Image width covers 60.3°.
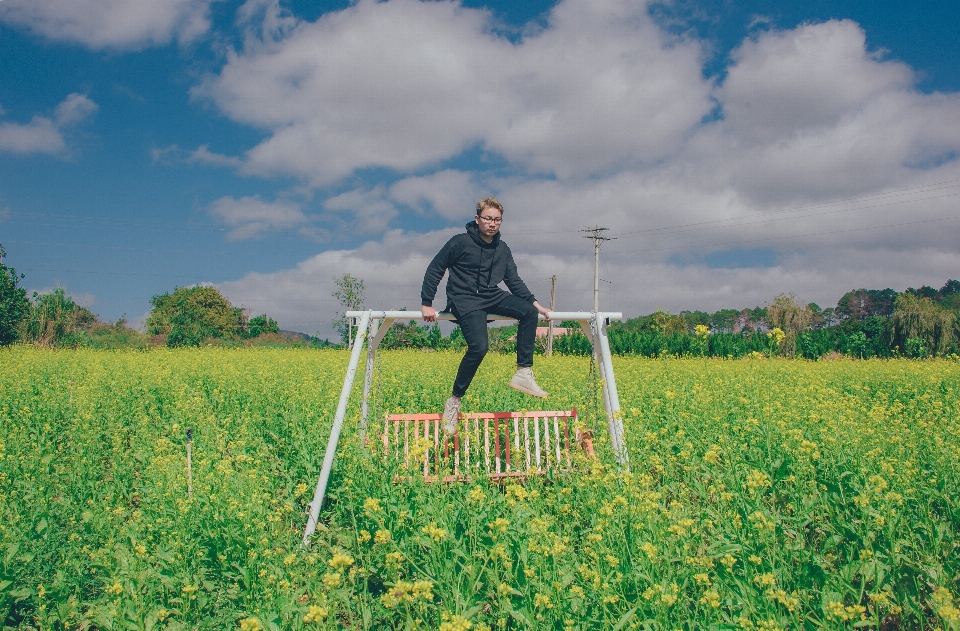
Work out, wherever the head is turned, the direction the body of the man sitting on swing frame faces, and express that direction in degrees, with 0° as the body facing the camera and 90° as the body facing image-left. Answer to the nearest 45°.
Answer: approximately 315°

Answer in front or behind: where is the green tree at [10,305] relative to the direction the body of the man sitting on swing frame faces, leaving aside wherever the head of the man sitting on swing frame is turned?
behind

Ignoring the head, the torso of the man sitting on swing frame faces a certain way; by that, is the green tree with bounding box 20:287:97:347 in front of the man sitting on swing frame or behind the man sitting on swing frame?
behind

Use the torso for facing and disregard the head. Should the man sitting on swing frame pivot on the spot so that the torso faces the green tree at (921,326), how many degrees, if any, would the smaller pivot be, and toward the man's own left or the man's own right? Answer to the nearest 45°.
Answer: approximately 90° to the man's own left
